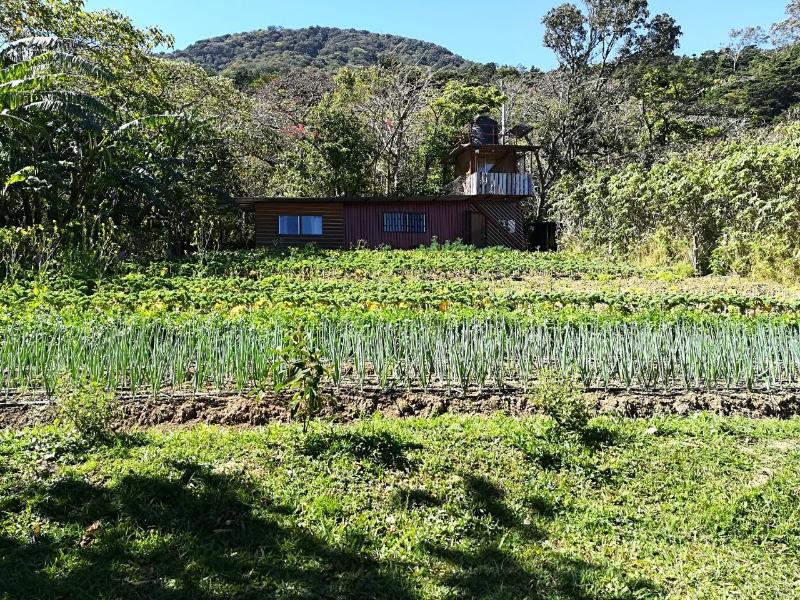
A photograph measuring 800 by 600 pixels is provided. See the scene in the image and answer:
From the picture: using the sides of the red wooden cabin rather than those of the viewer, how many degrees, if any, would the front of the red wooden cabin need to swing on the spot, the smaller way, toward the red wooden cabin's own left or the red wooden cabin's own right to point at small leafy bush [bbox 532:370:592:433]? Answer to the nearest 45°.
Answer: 0° — it already faces it

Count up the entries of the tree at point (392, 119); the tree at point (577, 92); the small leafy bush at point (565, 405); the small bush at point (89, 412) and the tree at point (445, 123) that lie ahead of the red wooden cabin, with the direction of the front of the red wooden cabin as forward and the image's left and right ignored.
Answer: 2

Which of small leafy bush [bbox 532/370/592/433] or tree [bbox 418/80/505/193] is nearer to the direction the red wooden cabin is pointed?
the small leafy bush

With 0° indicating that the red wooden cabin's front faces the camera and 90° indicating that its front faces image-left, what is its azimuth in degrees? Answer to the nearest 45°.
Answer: approximately 0°

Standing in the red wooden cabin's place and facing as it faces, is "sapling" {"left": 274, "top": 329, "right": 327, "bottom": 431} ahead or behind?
ahead

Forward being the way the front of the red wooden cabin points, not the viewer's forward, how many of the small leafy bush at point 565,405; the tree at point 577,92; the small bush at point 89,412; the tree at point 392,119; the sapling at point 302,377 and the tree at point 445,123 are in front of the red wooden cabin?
3

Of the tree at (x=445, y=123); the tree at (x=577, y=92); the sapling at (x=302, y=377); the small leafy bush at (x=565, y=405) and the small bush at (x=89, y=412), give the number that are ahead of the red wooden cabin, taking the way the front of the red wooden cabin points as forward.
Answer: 3

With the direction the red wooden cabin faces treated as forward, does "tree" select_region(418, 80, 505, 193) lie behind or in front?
behind

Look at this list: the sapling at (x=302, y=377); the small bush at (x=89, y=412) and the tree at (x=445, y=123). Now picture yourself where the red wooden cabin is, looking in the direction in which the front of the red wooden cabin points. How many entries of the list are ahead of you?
2

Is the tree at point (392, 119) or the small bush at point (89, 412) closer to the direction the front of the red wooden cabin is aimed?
the small bush

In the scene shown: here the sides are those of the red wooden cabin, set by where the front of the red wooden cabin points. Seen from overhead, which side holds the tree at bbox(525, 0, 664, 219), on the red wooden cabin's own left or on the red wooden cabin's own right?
on the red wooden cabin's own left

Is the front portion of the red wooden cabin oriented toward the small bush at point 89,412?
yes

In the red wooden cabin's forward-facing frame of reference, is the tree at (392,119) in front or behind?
behind
